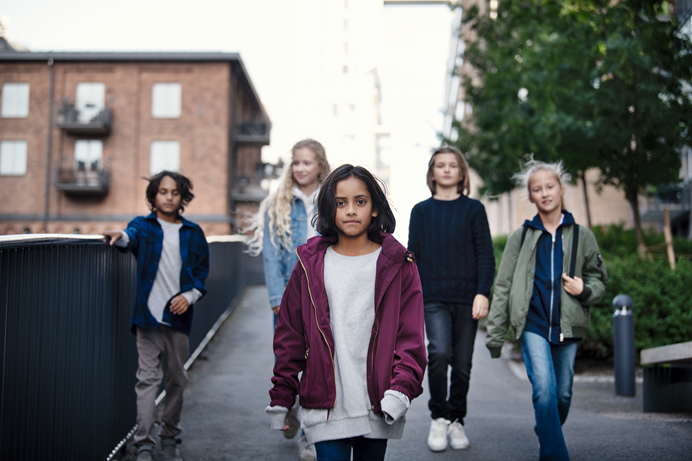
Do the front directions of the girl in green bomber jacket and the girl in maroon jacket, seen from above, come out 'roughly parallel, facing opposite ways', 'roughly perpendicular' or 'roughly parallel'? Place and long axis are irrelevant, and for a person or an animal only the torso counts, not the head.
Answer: roughly parallel

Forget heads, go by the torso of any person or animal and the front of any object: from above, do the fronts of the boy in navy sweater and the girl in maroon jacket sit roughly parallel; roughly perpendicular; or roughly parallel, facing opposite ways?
roughly parallel

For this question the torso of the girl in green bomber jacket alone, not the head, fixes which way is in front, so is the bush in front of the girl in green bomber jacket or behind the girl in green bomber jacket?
behind

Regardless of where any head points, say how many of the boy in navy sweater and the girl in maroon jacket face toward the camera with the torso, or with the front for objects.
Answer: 2

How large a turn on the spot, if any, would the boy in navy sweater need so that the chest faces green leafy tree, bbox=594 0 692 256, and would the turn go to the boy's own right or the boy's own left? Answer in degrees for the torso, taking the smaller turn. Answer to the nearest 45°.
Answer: approximately 135° to the boy's own left

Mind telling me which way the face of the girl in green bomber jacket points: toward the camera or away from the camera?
toward the camera

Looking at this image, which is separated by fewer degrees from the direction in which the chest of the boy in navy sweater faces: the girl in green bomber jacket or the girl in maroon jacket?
the girl in maroon jacket

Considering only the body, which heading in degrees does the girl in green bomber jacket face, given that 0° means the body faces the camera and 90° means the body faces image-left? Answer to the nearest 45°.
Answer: approximately 0°

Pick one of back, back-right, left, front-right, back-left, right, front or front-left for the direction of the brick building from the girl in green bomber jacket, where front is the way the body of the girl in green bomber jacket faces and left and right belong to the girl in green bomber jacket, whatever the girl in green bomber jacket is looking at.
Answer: back-right

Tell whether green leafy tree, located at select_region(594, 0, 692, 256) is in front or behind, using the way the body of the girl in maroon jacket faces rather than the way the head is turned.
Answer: behind

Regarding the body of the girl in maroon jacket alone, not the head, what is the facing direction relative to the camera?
toward the camera

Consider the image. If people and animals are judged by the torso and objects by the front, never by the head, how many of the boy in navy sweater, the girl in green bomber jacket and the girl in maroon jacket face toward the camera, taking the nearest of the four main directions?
3

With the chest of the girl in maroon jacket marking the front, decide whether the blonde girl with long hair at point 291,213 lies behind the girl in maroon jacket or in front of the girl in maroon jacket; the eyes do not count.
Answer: behind

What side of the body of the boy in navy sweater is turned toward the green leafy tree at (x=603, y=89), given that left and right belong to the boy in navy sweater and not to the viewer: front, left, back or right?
back

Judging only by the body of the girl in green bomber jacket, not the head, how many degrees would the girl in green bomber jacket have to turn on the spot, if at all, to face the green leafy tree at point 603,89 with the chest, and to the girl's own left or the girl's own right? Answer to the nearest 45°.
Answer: approximately 180°
